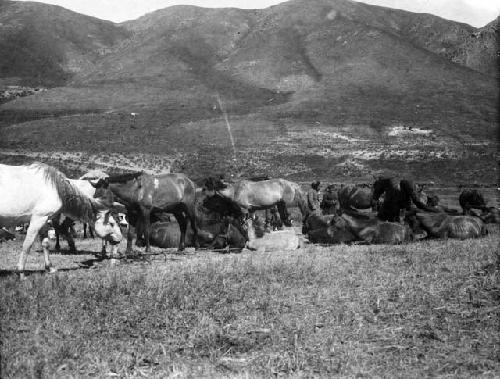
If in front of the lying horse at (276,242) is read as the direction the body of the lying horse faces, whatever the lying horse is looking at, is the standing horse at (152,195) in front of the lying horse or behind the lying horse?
in front

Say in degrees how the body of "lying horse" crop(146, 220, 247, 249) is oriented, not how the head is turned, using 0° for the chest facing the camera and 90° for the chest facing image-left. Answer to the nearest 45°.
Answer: approximately 270°

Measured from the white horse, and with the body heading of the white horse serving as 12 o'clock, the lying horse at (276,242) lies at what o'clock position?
The lying horse is roughly at 11 o'clock from the white horse.

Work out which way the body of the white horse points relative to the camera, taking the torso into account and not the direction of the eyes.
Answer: to the viewer's right

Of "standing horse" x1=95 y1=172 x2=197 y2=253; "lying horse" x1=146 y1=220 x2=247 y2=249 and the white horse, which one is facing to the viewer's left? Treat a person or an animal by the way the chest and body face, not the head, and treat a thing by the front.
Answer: the standing horse

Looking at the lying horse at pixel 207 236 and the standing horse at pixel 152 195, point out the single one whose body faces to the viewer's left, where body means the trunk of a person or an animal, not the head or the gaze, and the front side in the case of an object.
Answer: the standing horse

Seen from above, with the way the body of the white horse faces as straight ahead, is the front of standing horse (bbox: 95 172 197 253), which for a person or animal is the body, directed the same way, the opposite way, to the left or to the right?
the opposite way

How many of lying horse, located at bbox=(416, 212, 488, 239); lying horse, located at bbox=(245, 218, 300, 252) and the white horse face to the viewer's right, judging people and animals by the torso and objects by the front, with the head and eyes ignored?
1

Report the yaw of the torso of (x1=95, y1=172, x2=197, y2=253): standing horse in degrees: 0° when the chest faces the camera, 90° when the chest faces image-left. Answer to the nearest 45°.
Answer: approximately 90°

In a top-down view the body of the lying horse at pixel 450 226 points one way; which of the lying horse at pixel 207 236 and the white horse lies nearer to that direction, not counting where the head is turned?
the lying horse

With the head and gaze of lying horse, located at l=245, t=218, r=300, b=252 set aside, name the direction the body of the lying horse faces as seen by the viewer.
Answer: to the viewer's left
